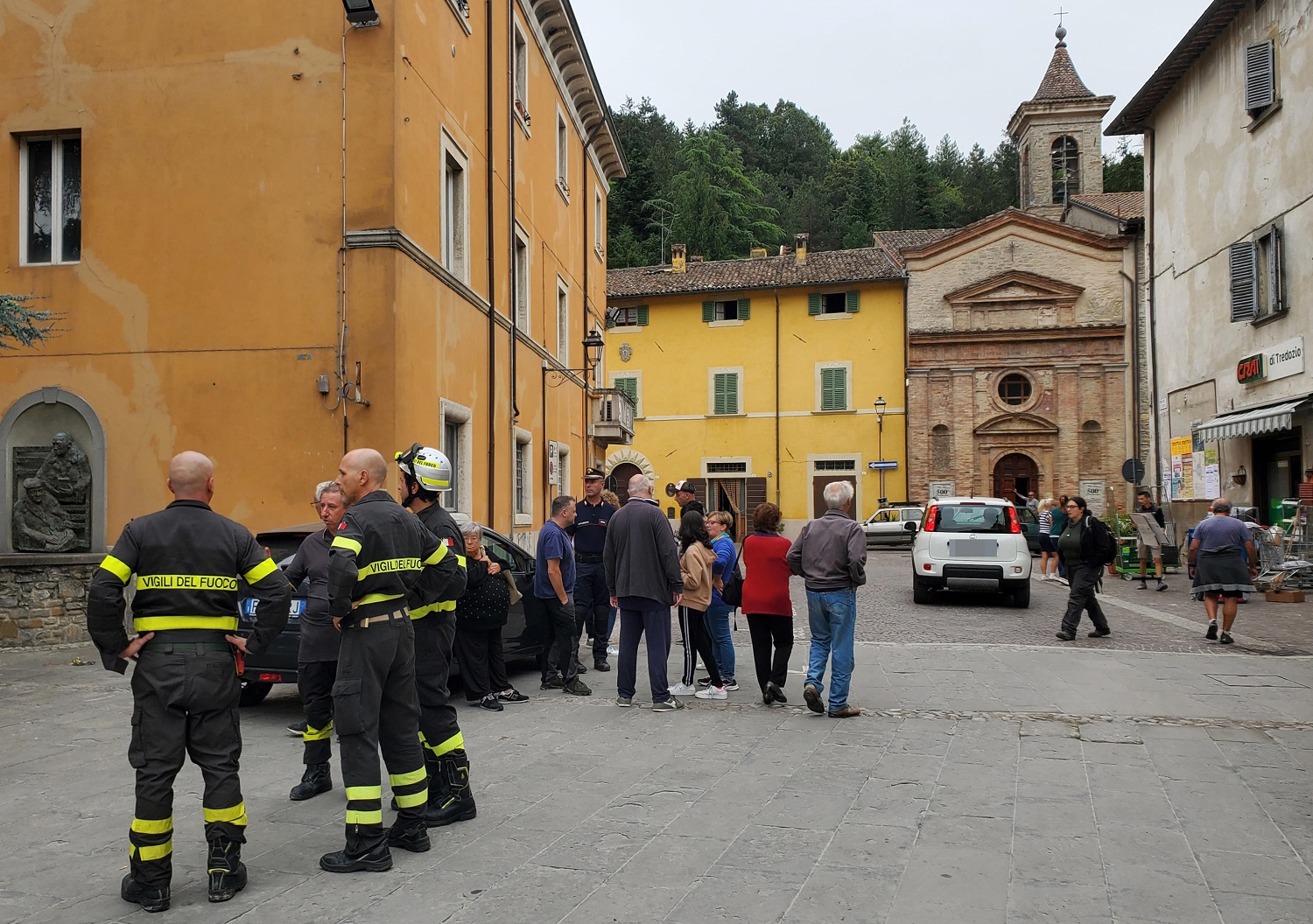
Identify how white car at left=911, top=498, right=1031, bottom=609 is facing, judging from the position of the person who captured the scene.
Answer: facing away from the viewer

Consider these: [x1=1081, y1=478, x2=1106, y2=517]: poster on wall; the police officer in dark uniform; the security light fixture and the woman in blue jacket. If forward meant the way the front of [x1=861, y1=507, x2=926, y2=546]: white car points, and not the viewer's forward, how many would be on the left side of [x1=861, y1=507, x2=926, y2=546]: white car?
3

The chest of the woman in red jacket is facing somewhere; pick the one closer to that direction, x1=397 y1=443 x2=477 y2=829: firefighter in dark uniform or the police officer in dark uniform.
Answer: the police officer in dark uniform

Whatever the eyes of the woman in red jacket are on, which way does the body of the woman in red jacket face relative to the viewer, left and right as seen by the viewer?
facing away from the viewer

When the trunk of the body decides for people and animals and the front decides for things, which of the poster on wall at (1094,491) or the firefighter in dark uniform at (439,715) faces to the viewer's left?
the firefighter in dark uniform

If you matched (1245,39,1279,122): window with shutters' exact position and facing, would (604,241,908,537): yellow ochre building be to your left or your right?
on your right

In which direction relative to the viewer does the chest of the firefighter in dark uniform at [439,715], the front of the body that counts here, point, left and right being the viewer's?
facing to the left of the viewer

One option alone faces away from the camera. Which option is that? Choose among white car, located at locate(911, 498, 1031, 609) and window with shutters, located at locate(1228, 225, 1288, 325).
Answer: the white car

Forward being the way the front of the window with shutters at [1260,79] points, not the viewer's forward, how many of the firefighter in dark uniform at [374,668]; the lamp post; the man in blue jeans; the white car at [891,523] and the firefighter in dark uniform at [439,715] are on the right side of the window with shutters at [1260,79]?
2

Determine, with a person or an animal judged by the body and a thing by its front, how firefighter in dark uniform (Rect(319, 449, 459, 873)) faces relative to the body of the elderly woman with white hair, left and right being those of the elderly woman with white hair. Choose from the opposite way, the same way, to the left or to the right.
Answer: the opposite way

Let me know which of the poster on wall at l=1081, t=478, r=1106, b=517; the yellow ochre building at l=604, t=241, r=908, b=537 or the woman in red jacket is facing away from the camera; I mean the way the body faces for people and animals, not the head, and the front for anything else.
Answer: the woman in red jacket

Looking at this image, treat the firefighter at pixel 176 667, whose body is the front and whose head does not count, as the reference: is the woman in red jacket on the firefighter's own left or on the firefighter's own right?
on the firefighter's own right

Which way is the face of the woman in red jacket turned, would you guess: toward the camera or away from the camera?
away from the camera
